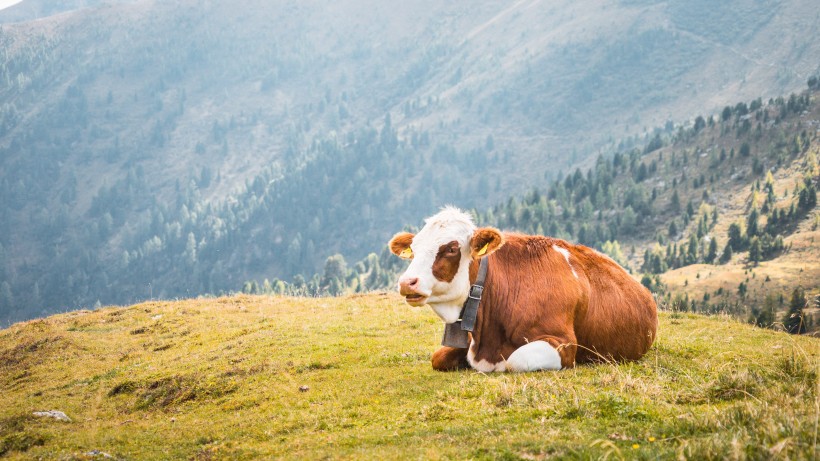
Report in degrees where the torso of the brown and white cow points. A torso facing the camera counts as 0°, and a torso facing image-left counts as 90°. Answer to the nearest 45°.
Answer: approximately 45°
